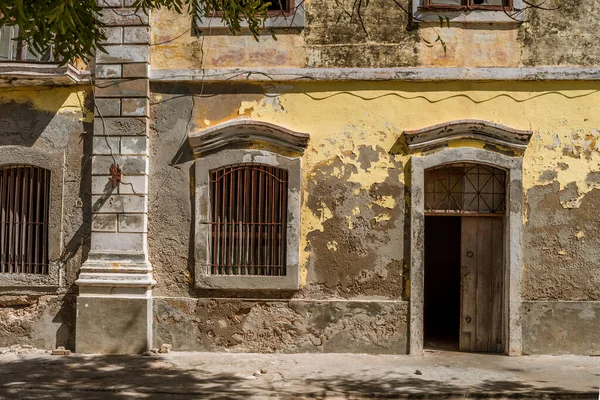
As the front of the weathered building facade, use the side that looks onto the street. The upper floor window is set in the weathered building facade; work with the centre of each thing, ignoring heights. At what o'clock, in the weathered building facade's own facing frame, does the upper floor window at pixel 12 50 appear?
The upper floor window is roughly at 3 o'clock from the weathered building facade.

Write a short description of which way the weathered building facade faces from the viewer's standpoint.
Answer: facing the viewer

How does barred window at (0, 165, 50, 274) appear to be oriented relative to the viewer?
toward the camera
